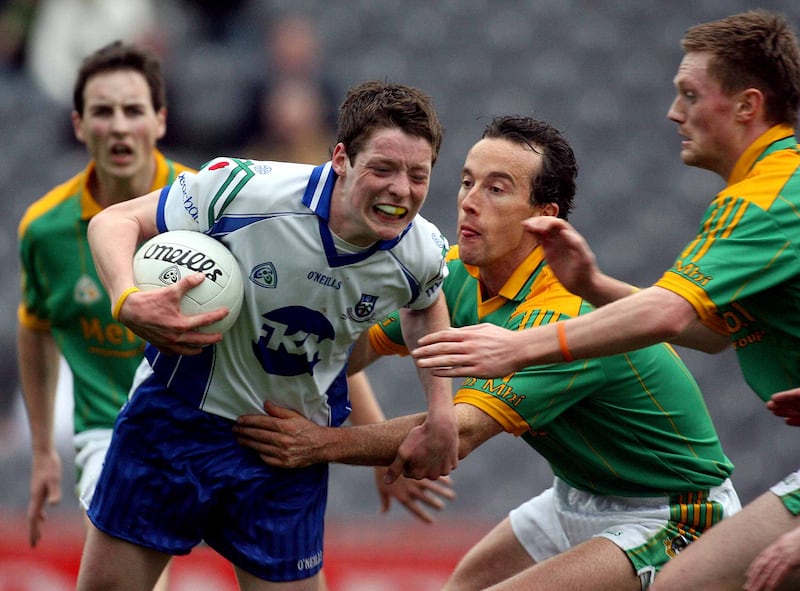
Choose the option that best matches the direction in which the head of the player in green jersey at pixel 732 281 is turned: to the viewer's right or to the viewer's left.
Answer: to the viewer's left

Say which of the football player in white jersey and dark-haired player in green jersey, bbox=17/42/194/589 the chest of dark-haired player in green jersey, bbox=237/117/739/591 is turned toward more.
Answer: the football player in white jersey

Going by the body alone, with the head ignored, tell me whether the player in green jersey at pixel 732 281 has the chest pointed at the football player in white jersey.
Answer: yes

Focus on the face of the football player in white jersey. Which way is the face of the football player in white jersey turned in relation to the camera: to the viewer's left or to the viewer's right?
to the viewer's right

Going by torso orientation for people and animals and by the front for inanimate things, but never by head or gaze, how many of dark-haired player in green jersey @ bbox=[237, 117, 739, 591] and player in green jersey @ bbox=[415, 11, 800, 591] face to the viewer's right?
0

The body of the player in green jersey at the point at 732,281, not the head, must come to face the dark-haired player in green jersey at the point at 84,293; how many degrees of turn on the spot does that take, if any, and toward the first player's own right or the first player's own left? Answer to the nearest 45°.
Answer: approximately 45° to the first player's own right

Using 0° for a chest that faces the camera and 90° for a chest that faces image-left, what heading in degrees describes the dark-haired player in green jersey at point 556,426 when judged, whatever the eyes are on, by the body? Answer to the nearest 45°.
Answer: approximately 45°

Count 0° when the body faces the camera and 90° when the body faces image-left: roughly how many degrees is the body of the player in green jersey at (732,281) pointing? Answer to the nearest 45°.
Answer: approximately 90°
